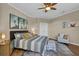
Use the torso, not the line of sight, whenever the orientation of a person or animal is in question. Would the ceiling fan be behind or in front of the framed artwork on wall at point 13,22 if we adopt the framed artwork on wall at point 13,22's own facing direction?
in front

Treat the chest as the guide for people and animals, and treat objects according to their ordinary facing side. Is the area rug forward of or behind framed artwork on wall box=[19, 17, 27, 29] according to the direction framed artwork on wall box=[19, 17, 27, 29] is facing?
forward

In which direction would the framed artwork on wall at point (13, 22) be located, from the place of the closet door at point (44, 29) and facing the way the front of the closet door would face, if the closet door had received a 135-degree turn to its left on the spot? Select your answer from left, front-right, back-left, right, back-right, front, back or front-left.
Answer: back-left

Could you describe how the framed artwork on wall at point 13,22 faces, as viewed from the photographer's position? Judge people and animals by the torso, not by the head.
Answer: facing the viewer and to the right of the viewer
